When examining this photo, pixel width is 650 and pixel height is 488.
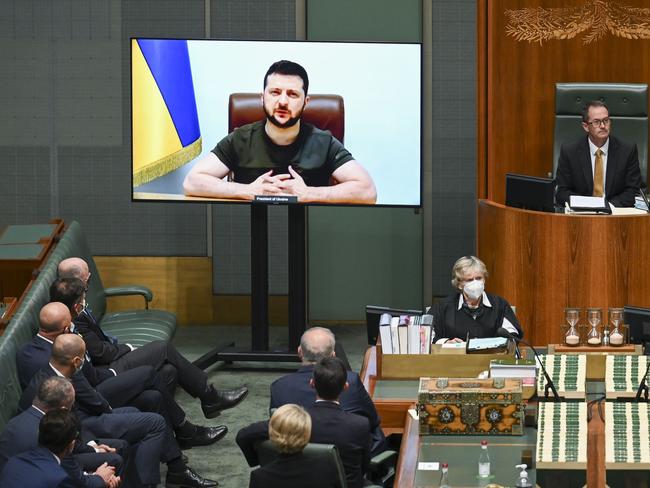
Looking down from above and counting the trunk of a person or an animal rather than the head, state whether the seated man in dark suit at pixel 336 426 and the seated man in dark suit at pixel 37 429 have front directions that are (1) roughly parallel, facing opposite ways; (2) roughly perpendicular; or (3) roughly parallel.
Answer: roughly perpendicular

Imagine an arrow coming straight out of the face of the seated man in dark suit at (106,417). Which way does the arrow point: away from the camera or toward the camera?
away from the camera

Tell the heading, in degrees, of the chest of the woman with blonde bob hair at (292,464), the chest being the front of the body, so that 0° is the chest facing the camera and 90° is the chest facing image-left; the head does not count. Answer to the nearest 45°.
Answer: approximately 180°

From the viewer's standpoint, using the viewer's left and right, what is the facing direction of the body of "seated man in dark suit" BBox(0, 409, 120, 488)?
facing away from the viewer and to the right of the viewer

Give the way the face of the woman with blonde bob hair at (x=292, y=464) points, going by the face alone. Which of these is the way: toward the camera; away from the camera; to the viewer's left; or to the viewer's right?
away from the camera

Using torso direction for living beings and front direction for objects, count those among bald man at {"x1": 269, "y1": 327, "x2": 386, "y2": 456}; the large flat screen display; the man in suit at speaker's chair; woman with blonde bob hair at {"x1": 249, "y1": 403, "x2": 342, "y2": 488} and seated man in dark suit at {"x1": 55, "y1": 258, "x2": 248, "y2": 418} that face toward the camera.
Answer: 2

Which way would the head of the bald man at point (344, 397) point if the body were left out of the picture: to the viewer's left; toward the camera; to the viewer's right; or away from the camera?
away from the camera

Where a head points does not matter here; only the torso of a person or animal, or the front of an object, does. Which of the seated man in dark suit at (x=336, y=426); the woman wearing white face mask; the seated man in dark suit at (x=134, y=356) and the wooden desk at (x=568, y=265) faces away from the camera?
the seated man in dark suit at (x=336, y=426)

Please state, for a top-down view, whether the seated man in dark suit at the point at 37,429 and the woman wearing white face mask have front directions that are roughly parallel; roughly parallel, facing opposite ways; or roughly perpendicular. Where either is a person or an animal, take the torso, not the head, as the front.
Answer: roughly perpendicular

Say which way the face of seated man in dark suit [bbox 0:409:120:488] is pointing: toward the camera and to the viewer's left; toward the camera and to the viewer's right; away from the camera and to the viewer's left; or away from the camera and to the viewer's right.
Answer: away from the camera and to the viewer's right

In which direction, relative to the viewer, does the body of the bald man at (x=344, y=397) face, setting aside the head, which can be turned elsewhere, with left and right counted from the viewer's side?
facing away from the viewer

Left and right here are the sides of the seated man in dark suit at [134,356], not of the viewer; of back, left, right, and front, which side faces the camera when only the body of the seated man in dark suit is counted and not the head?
right

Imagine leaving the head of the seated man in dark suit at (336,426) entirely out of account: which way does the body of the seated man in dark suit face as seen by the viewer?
away from the camera

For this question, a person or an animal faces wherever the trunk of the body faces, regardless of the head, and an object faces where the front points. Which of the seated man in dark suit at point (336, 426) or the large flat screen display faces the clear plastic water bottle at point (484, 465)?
the large flat screen display
